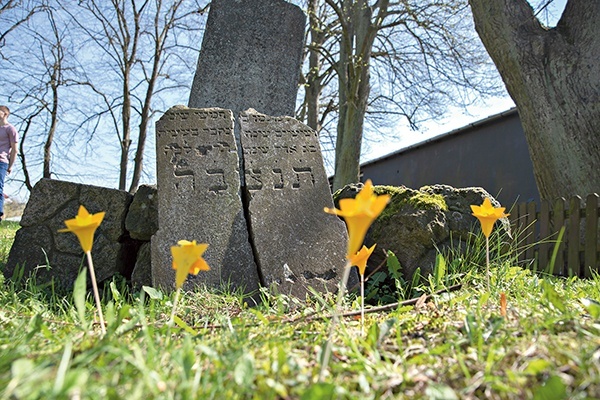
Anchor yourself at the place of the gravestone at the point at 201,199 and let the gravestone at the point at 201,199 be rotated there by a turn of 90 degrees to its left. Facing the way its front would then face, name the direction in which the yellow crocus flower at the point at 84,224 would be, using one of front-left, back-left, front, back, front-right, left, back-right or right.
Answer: right

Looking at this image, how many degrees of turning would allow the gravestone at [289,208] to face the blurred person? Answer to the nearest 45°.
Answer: approximately 135° to its right

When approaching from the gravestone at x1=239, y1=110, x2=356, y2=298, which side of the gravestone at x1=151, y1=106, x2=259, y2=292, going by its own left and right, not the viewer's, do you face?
left

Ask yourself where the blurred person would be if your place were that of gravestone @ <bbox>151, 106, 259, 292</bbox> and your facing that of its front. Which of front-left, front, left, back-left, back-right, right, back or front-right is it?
back-right

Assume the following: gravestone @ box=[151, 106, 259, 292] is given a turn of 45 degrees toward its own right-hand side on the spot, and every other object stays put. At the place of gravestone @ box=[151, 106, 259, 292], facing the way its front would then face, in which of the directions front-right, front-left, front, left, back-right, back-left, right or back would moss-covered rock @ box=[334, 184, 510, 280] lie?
back-left

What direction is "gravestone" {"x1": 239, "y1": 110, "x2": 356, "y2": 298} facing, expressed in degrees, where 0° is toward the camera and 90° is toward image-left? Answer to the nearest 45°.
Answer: approximately 0°

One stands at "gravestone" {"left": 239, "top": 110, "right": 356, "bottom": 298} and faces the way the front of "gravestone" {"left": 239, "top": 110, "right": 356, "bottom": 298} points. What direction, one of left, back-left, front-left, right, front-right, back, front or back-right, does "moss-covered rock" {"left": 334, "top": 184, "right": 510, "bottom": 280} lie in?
left

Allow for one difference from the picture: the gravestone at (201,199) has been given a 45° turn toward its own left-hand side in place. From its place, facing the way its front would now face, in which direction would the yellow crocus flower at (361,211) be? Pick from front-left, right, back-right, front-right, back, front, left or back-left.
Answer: front-right

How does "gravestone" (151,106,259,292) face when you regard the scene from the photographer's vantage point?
facing the viewer

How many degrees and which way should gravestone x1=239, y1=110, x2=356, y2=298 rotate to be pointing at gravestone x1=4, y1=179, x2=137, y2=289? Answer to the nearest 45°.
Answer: approximately 90° to its right

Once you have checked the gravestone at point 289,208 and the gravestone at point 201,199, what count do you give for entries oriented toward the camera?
2
